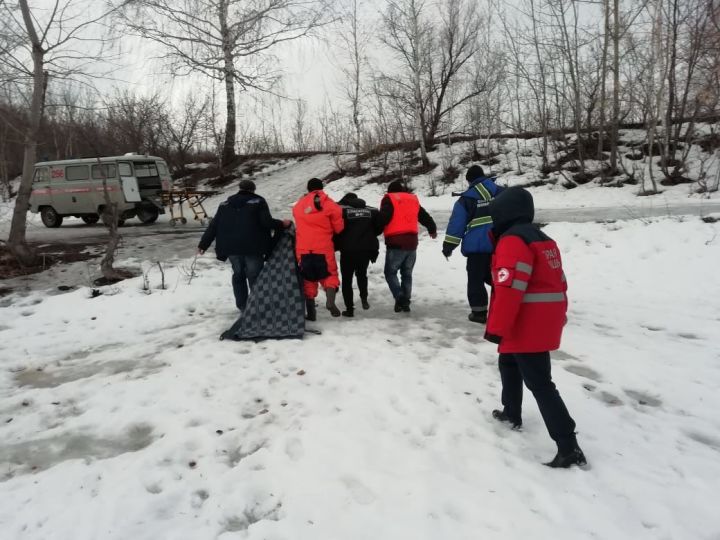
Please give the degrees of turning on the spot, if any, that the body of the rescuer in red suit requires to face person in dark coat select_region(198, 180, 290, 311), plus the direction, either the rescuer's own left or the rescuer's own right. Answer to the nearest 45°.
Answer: approximately 90° to the rescuer's own left

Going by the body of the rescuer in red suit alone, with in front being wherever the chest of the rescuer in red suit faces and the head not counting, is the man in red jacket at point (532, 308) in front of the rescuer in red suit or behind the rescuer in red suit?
behind

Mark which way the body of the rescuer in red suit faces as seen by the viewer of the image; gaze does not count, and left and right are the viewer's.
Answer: facing away from the viewer

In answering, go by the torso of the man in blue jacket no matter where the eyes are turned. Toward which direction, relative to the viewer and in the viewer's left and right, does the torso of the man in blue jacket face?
facing away from the viewer and to the left of the viewer

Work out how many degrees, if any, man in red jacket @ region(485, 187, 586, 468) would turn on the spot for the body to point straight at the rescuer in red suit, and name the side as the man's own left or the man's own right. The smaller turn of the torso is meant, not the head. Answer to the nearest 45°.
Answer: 0° — they already face them

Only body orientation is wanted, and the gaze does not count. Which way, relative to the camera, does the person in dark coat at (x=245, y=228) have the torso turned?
away from the camera

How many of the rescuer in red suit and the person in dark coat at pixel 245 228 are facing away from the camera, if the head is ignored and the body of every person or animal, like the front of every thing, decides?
2

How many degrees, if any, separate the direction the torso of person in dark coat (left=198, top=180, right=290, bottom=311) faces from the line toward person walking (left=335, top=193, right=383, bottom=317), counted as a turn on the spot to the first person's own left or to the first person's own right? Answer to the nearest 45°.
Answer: approximately 90° to the first person's own right

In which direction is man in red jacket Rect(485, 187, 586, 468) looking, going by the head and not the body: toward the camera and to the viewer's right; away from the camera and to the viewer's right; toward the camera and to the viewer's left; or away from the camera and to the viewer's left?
away from the camera and to the viewer's left

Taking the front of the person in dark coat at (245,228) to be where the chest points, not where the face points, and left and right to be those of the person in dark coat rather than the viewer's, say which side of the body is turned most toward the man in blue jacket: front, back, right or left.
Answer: right
